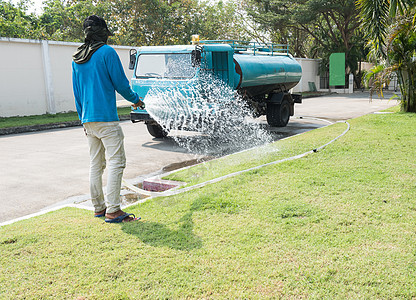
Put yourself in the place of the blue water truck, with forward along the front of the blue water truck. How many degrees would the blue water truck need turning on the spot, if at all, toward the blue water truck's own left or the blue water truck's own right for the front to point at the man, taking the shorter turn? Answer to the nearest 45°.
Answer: approximately 45° to the blue water truck's own left

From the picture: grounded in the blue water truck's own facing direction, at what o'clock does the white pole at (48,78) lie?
The white pole is roughly at 3 o'clock from the blue water truck.

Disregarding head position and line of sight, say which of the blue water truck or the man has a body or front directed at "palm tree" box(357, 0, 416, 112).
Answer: the man

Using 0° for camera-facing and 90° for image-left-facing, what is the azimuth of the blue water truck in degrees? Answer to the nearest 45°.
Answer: approximately 45°

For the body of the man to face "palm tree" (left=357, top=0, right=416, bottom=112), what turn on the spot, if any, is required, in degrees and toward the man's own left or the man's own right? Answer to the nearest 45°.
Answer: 0° — they already face it

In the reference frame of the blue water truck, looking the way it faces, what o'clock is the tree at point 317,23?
The tree is roughly at 5 o'clock from the blue water truck.

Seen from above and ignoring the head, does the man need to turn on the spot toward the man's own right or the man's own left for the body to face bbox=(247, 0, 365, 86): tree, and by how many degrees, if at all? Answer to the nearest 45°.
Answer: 0° — they already face it

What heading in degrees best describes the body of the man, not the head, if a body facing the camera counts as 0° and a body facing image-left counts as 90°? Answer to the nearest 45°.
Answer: approximately 225°

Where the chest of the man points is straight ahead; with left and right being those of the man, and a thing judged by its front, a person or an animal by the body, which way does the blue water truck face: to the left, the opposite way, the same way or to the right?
the opposite way
